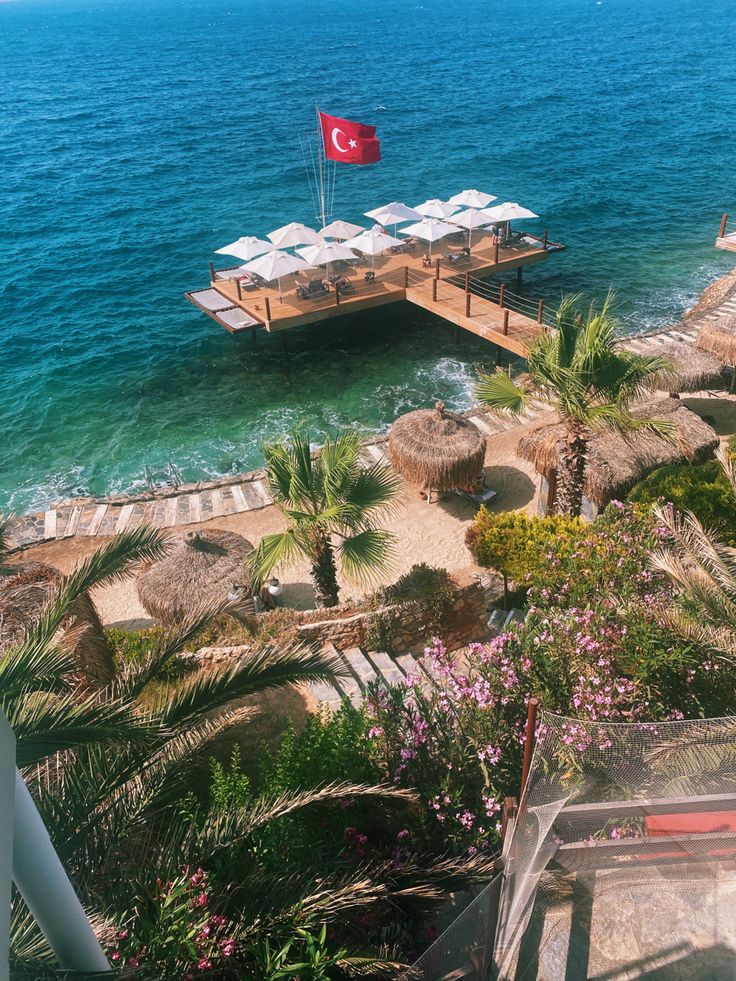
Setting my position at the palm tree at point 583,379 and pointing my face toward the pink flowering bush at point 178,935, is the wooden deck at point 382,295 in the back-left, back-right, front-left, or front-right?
back-right

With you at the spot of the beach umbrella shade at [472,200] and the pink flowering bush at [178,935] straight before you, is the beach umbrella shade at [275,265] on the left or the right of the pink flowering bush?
right

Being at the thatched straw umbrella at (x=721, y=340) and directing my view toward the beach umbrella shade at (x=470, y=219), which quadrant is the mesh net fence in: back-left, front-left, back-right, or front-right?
back-left

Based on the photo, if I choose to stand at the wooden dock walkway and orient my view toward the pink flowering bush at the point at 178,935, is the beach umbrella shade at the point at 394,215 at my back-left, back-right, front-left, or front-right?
back-right
